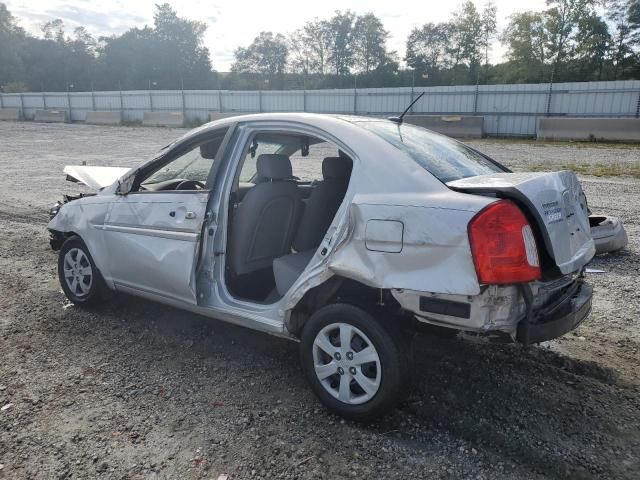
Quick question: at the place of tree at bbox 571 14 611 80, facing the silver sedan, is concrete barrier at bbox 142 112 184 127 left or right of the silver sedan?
right

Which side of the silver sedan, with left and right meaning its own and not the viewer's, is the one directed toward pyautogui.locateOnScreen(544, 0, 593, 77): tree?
right

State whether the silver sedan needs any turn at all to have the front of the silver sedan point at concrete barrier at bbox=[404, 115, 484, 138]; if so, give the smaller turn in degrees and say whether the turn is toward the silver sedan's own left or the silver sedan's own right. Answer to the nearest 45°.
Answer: approximately 45° to the silver sedan's own right

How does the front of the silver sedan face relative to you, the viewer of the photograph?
facing away from the viewer and to the left of the viewer

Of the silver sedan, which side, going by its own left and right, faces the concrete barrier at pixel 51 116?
front

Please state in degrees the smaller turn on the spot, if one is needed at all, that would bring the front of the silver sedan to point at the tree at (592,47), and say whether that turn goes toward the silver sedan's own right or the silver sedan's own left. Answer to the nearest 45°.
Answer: approximately 90° to the silver sedan's own right

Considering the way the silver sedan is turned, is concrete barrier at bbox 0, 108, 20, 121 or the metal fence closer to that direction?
the concrete barrier

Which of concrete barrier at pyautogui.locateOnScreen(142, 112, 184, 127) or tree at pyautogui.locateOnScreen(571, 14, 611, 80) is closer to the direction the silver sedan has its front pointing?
the concrete barrier

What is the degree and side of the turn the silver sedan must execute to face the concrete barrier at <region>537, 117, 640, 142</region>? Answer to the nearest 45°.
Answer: approximately 90° to its right

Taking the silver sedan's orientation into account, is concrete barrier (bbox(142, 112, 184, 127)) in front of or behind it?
in front
